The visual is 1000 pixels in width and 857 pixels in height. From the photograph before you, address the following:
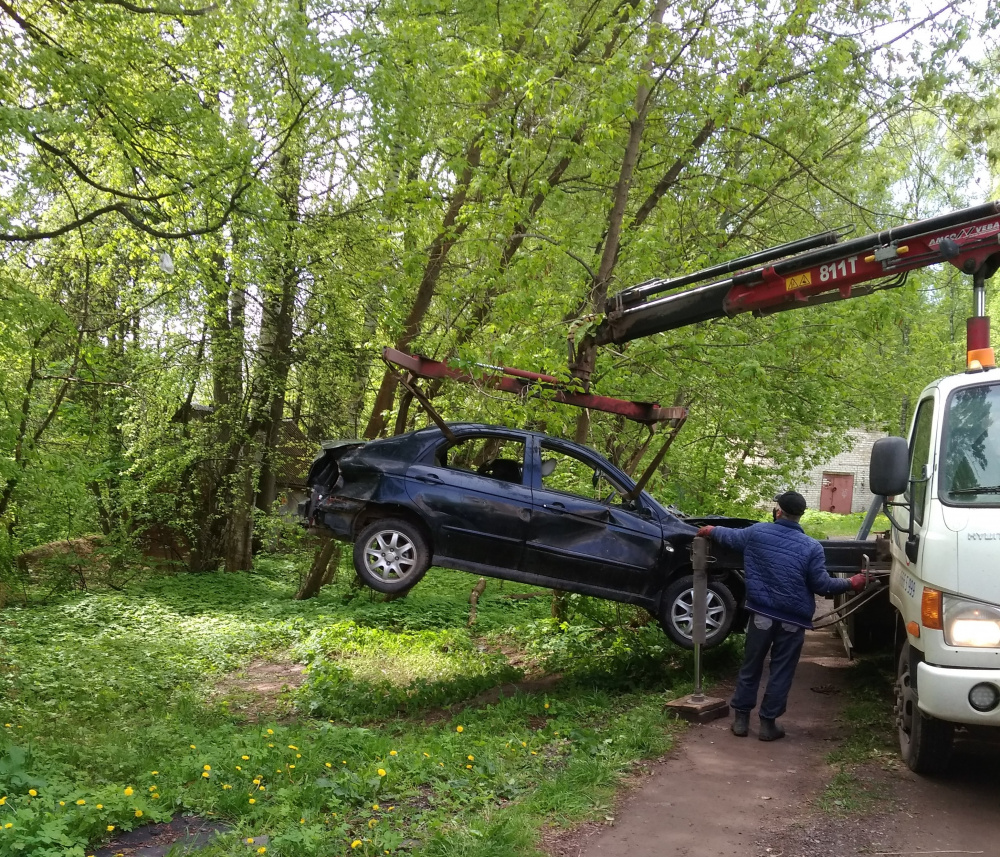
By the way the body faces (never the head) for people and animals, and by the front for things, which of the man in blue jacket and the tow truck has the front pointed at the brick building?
the man in blue jacket

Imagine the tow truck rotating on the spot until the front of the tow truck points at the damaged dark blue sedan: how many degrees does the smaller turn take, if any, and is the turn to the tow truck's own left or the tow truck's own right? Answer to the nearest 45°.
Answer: approximately 135° to the tow truck's own right

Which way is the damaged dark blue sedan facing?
to the viewer's right

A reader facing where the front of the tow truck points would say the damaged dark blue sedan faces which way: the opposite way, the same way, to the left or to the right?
to the left

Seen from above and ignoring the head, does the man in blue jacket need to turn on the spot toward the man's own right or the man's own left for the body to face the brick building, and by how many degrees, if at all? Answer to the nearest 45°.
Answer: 0° — they already face it

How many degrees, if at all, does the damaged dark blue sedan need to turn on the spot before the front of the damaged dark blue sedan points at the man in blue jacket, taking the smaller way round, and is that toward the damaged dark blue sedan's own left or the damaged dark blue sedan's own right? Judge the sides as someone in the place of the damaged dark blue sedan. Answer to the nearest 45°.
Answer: approximately 45° to the damaged dark blue sedan's own right

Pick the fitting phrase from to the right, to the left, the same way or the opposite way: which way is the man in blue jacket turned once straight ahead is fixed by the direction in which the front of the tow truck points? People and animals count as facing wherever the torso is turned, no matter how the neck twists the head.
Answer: the opposite way

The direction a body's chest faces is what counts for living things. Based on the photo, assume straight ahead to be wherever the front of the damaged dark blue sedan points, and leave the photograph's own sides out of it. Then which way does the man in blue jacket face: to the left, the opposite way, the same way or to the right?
to the left

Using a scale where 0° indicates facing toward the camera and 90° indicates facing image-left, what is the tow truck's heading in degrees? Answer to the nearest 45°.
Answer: approximately 0°

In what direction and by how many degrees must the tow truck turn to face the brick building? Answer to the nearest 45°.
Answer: approximately 180°

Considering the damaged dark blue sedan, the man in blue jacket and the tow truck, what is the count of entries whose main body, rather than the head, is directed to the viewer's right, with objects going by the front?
1

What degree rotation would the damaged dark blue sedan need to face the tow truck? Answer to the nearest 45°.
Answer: approximately 45° to its right

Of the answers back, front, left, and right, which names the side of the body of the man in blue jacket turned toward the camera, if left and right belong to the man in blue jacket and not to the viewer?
back
